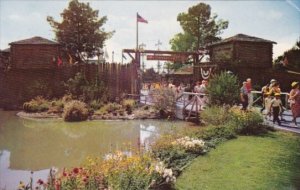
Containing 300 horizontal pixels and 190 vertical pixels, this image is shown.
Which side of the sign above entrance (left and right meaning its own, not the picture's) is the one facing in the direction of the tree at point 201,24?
back

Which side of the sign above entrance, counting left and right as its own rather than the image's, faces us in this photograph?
front

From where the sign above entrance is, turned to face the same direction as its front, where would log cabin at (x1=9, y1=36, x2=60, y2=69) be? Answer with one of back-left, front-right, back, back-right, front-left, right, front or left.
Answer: right

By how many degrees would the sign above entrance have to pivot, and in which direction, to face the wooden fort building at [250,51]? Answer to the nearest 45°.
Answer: approximately 90° to its left

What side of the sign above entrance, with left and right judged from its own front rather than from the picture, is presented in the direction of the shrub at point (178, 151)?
front

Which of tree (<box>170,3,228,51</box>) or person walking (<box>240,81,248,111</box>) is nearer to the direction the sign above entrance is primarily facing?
the person walking

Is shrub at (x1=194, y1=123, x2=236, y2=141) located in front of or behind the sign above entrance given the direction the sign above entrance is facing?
in front

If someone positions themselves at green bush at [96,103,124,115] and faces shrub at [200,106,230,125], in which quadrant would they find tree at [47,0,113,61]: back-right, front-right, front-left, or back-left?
back-left

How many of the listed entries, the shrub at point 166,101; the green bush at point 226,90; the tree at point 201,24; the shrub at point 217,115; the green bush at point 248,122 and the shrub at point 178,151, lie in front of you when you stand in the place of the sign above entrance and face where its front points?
5

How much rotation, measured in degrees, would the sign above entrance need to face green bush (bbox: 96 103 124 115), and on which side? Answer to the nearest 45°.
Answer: approximately 45° to its right

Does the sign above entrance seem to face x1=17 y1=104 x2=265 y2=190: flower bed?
yes

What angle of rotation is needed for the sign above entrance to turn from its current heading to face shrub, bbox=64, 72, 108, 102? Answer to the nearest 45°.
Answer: approximately 45° to its right

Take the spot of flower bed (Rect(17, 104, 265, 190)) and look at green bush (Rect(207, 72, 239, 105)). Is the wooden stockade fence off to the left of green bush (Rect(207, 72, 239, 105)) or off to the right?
left

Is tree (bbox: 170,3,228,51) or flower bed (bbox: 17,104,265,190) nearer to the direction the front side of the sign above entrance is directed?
the flower bed

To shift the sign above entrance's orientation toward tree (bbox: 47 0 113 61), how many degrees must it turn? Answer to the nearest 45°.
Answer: approximately 135° to its right

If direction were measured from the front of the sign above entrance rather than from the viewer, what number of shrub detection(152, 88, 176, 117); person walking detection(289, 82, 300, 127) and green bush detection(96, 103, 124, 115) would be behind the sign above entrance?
0

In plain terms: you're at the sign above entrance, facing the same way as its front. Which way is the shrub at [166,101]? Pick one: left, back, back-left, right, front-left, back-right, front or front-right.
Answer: front
